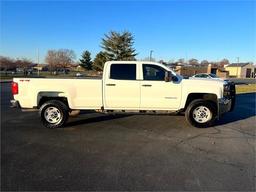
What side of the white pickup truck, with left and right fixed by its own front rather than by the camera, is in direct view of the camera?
right
